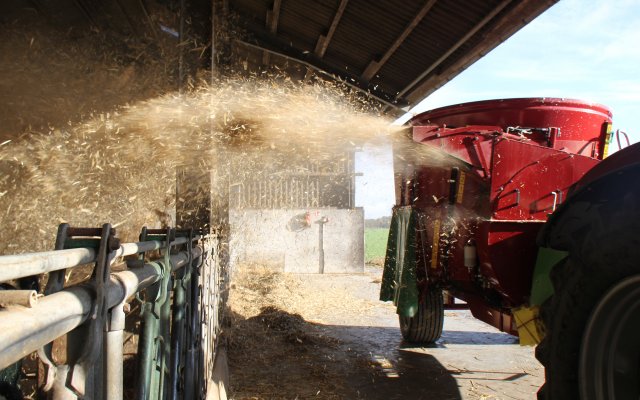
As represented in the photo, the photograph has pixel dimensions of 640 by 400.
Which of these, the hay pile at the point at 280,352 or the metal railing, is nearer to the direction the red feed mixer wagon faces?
the metal railing

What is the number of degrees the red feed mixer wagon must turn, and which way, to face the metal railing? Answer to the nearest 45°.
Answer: approximately 45° to its right

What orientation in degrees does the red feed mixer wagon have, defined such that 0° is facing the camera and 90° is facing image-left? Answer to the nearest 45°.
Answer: approximately 315°

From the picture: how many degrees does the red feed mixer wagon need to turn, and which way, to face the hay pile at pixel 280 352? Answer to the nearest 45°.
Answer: approximately 135° to its right
